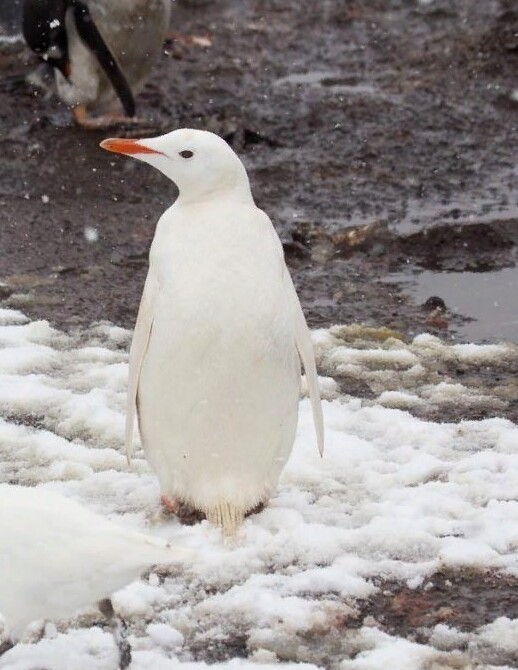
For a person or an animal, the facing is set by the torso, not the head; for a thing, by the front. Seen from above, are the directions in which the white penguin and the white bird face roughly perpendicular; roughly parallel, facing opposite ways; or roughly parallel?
roughly perpendicular

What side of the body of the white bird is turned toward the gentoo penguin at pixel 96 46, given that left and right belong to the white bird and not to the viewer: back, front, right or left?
right

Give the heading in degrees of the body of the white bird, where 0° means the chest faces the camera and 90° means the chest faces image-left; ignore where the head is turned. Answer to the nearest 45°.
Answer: approximately 90°
